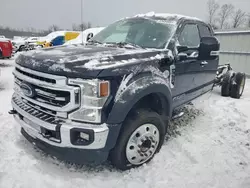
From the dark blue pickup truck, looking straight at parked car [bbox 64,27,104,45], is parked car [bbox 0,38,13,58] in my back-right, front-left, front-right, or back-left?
front-left

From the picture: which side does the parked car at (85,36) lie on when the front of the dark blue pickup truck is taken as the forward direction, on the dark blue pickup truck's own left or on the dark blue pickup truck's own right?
on the dark blue pickup truck's own right

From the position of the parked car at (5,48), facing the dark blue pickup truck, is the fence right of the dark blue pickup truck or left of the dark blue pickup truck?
left

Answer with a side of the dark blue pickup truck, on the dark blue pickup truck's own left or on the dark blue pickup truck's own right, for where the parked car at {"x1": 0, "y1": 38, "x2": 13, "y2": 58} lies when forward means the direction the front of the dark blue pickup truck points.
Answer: on the dark blue pickup truck's own right

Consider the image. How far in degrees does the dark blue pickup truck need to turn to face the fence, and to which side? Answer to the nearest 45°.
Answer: approximately 180°

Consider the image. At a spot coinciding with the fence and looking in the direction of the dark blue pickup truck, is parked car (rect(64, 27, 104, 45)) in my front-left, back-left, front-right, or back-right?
front-right
